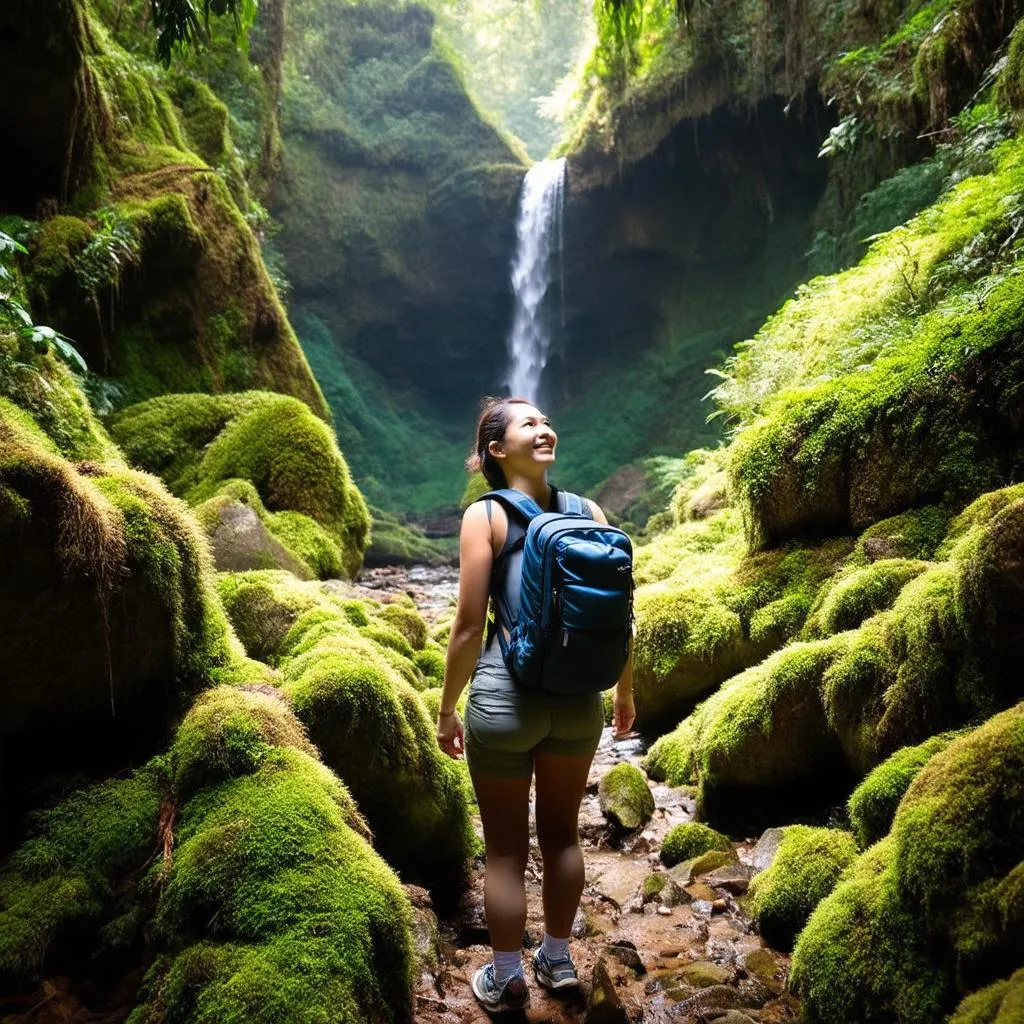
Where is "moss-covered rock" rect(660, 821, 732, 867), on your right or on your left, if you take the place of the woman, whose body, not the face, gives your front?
on your right

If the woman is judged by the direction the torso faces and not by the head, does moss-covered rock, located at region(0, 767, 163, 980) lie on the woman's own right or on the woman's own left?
on the woman's own left

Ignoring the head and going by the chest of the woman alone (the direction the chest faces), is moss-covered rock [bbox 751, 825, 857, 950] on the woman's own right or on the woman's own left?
on the woman's own right

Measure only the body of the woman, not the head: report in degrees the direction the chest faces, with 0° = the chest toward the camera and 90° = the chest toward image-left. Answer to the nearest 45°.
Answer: approximately 135°

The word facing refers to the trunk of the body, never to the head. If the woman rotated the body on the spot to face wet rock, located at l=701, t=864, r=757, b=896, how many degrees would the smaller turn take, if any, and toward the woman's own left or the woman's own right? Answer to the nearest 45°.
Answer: approximately 90° to the woman's own right

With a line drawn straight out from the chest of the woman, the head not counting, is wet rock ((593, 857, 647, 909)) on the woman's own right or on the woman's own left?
on the woman's own right

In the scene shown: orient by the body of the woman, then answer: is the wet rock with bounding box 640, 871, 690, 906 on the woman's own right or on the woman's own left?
on the woman's own right
